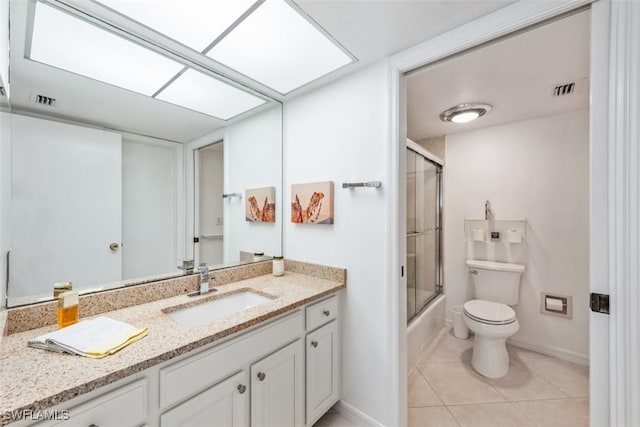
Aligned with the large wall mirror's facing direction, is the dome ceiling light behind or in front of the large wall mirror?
in front

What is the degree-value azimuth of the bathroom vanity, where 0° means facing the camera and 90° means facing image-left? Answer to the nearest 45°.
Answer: approximately 315°

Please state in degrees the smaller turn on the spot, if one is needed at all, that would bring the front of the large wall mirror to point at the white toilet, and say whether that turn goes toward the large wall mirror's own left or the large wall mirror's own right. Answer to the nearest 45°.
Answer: approximately 45° to the large wall mirror's own left

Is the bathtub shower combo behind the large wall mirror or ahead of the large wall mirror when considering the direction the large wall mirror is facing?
ahead

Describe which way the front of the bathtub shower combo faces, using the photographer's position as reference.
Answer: facing to the right of the viewer

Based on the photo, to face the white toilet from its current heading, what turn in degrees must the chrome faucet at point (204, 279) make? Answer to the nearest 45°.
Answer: approximately 45° to its left

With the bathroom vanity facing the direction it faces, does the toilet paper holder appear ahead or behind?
ahead

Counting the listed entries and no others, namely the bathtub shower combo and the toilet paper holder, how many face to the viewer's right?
1

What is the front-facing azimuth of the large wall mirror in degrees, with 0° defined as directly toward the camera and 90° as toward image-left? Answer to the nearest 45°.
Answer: approximately 315°
